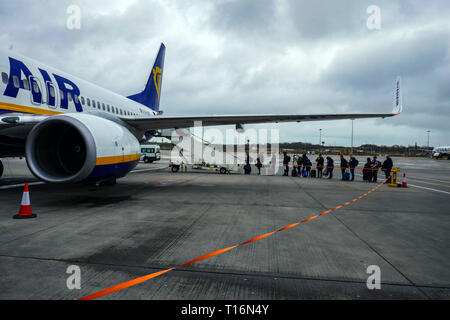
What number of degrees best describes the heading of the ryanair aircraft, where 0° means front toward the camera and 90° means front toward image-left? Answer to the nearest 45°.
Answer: approximately 45°
